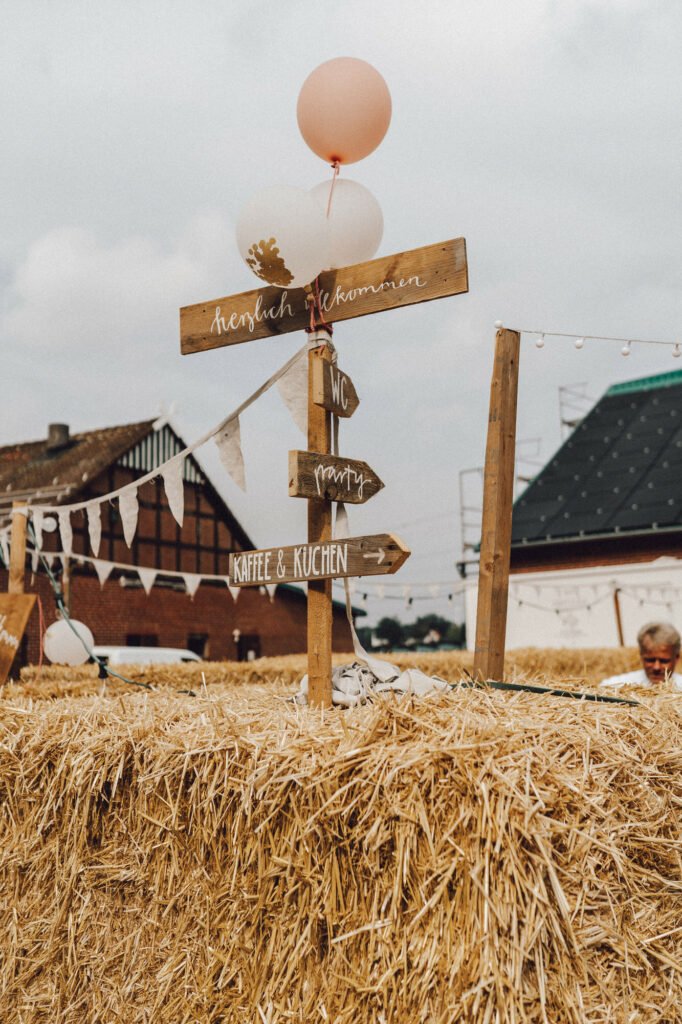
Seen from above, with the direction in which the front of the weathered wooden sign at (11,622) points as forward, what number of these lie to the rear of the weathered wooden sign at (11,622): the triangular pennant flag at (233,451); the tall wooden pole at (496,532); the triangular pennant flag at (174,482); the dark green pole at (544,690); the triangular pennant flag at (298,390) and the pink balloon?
0

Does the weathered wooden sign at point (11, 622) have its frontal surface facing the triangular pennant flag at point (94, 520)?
no

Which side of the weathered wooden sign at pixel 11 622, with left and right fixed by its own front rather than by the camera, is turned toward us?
front

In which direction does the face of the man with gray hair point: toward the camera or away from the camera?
toward the camera

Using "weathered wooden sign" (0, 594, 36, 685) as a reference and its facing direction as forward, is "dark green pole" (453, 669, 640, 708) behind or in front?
in front

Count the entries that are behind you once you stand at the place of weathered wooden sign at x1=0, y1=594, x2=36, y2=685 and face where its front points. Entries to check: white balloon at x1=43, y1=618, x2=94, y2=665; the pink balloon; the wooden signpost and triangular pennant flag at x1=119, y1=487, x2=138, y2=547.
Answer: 1

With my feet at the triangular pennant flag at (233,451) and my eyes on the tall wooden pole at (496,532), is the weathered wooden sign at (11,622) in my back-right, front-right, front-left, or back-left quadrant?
back-left

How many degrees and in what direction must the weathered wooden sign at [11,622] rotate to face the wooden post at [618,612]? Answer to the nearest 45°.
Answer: approximately 135° to its left

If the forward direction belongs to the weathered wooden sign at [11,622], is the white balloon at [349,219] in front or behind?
in front

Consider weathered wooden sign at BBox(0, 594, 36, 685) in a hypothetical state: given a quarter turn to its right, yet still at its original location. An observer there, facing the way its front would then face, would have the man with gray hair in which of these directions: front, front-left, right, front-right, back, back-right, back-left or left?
back-left

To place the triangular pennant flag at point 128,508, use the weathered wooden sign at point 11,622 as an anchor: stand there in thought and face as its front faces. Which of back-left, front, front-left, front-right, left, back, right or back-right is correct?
front-left
